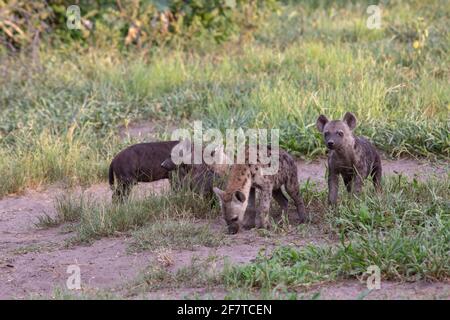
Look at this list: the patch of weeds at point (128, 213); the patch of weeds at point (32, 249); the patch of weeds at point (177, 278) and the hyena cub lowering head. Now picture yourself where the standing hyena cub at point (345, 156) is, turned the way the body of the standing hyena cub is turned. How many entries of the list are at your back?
0

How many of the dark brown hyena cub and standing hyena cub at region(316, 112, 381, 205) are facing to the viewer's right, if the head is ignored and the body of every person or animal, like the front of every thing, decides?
1

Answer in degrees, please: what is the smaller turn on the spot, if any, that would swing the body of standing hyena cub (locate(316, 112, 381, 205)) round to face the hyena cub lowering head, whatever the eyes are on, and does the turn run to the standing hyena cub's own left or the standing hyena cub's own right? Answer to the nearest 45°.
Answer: approximately 45° to the standing hyena cub's own right

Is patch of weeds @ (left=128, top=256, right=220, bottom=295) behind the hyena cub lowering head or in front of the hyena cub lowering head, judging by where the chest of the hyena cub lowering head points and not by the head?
in front

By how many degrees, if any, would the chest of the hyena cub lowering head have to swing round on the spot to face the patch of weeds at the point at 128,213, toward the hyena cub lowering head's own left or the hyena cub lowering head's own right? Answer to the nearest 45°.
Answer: approximately 45° to the hyena cub lowering head's own right

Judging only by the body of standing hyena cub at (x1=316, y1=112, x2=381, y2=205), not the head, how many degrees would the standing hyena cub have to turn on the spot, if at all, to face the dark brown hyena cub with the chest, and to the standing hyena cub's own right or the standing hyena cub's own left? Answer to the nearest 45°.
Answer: approximately 45° to the standing hyena cub's own right

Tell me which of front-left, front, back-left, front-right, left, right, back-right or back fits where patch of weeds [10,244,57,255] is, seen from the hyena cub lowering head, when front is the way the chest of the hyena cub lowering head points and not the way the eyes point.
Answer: front-right

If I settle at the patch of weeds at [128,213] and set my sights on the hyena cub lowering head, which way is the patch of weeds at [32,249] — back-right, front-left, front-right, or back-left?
back-right

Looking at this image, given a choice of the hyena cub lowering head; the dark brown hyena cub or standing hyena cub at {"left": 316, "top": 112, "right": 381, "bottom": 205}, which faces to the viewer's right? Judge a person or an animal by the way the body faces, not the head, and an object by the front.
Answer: the dark brown hyena cub

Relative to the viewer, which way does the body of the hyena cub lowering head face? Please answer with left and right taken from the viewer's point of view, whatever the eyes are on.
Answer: facing the viewer and to the left of the viewer

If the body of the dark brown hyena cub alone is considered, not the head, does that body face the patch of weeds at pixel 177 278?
no

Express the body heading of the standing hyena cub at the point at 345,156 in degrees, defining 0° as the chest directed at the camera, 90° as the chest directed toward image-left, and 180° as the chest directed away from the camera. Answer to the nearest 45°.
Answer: approximately 45°

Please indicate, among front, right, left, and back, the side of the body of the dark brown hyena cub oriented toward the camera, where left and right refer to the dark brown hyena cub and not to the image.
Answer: right

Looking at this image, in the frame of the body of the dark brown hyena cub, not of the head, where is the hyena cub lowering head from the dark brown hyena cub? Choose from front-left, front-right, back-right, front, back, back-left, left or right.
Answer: front-right

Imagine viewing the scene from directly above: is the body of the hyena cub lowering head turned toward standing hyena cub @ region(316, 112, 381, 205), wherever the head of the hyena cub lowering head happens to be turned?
no
